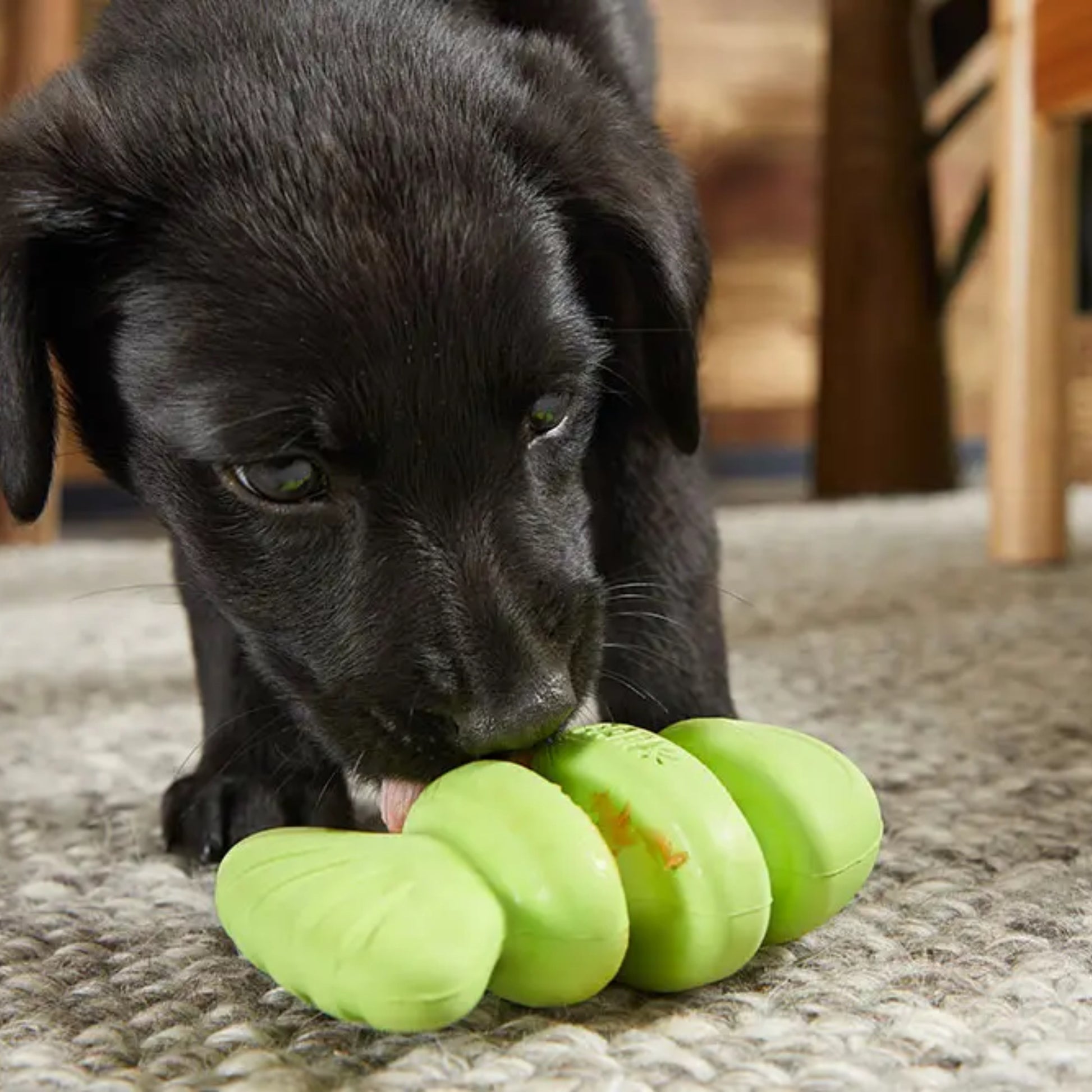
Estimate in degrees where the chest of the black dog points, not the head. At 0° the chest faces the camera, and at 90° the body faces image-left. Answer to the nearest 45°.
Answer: approximately 0°

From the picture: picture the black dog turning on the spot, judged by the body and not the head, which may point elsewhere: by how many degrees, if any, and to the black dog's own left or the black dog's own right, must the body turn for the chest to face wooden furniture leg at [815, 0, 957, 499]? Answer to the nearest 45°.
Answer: approximately 135° to the black dog's own left

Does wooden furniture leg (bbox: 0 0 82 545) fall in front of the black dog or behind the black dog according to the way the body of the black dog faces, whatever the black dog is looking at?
behind

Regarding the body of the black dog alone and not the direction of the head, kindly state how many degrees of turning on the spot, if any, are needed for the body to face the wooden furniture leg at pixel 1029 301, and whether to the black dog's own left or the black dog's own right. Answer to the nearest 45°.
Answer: approximately 135° to the black dog's own left
